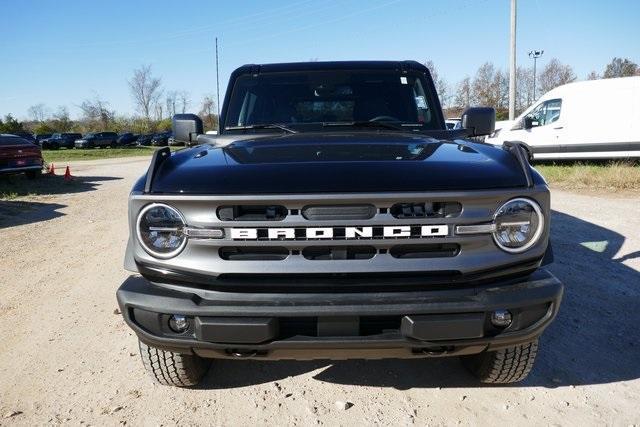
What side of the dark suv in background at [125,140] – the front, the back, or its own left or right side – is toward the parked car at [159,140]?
left

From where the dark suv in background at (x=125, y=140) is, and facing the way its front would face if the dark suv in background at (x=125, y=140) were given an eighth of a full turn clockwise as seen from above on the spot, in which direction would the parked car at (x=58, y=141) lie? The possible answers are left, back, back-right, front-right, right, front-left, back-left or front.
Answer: front

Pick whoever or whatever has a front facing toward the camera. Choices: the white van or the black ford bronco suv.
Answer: the black ford bronco suv

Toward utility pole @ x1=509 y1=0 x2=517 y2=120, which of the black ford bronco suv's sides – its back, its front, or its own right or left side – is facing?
back

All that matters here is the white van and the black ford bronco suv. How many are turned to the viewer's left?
1

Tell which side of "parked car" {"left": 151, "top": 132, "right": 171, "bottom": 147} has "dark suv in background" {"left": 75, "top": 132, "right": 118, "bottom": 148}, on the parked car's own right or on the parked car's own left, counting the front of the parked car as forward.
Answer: on the parked car's own right

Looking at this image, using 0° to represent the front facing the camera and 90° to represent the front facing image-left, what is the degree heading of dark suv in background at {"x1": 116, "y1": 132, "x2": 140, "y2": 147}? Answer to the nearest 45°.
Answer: approximately 45°

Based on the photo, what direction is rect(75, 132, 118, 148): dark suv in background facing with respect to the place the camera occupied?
facing the viewer and to the left of the viewer

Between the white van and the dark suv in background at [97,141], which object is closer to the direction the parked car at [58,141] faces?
the white van

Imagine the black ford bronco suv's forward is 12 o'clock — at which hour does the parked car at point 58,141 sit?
The parked car is roughly at 5 o'clock from the black ford bronco suv.

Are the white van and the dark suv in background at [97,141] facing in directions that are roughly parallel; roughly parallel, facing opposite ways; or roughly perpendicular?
roughly perpendicular

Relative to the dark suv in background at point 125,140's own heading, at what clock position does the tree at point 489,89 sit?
The tree is roughly at 8 o'clock from the dark suv in background.

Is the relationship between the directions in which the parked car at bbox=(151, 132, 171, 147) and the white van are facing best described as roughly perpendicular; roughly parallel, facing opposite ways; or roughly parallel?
roughly perpendicular

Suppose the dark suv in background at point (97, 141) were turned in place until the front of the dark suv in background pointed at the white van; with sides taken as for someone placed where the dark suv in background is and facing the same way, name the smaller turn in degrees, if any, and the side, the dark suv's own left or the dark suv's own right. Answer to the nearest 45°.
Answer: approximately 45° to the dark suv's own left

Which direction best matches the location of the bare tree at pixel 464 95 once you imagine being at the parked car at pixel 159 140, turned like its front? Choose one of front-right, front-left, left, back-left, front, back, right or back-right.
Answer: back-left

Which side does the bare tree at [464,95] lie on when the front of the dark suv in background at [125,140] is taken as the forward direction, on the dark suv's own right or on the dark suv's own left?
on the dark suv's own left

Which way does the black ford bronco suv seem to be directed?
toward the camera

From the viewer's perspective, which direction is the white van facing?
to the viewer's left
